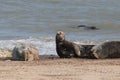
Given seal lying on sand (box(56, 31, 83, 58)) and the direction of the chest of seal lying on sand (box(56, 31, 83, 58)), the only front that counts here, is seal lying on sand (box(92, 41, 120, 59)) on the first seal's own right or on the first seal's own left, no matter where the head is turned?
on the first seal's own left

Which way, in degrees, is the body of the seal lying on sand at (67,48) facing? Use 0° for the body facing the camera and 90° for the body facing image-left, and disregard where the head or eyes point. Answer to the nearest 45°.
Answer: approximately 45°
